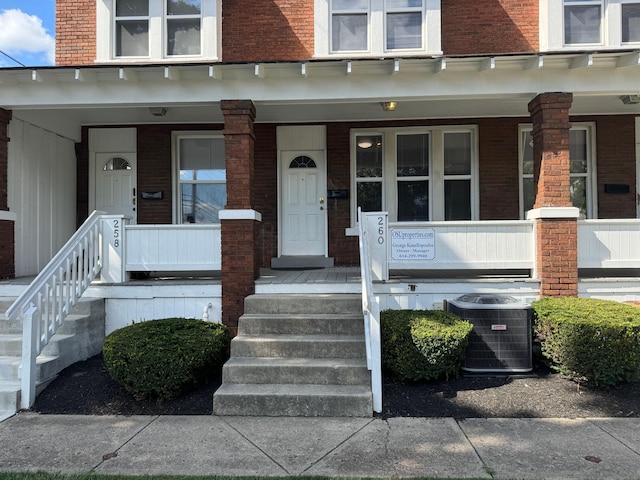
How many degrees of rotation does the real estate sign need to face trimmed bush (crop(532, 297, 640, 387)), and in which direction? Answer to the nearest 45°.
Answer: approximately 45° to its left

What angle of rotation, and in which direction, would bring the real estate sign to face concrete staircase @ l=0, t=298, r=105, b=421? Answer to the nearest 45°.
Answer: approximately 45° to its right

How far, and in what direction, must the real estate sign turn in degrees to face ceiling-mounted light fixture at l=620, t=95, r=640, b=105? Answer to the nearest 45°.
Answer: approximately 135° to its left

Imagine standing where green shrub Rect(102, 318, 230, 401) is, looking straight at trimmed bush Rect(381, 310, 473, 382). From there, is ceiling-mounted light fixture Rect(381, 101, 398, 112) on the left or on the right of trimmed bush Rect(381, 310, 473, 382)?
left

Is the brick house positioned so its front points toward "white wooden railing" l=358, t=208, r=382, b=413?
yes

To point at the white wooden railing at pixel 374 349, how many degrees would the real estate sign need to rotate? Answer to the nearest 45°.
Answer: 0° — it already faces it

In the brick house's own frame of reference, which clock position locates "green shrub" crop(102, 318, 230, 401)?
The green shrub is roughly at 1 o'clock from the brick house.

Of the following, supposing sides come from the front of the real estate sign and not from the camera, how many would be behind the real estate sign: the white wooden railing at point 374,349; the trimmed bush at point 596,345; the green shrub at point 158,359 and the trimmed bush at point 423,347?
0

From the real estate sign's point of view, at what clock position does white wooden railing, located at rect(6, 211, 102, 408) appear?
The white wooden railing is roughly at 2 o'clock from the real estate sign.

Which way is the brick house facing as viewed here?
toward the camera

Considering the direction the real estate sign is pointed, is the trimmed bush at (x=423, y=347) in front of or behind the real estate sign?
in front
